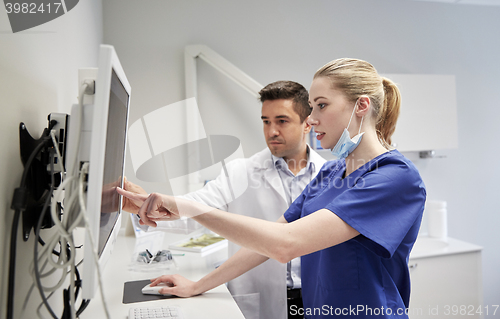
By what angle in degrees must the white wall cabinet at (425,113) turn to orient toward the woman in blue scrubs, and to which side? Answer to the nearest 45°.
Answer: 0° — it already faces them

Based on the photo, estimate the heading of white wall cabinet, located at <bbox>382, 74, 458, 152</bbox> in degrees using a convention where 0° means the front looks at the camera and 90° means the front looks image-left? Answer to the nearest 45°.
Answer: approximately 0°
